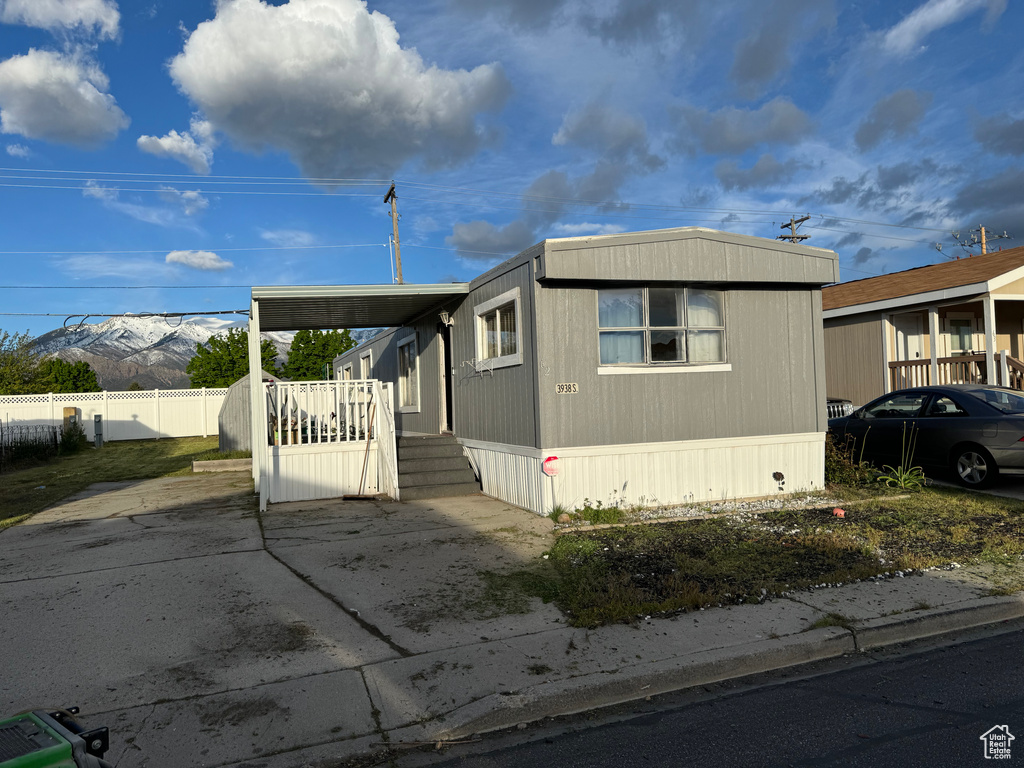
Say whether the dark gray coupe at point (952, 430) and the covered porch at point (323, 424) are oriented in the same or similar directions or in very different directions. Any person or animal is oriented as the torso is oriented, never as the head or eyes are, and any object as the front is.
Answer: very different directions

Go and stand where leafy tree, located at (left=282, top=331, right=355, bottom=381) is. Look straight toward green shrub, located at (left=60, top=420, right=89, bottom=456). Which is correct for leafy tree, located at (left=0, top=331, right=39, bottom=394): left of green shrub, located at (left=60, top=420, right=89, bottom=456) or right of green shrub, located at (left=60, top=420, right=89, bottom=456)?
right

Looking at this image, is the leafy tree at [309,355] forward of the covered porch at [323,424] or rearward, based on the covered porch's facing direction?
rearward

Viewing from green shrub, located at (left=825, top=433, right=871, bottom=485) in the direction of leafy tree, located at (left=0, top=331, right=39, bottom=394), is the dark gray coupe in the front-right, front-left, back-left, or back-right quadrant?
back-right

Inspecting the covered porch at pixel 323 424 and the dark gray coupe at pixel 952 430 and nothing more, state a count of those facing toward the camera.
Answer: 1

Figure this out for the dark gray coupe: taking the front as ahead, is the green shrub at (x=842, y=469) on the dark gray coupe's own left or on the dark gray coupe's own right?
on the dark gray coupe's own left

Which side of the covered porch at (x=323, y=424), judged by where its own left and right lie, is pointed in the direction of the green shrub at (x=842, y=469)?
left

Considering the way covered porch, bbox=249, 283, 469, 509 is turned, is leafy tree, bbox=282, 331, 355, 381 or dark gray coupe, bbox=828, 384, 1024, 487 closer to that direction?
the dark gray coupe

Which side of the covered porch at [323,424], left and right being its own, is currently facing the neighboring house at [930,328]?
left

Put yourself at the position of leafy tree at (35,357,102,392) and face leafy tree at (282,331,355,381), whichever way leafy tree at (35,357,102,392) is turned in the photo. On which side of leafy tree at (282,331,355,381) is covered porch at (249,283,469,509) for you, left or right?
right

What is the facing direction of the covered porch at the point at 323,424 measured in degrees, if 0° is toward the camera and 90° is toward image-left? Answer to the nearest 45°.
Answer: approximately 0°
